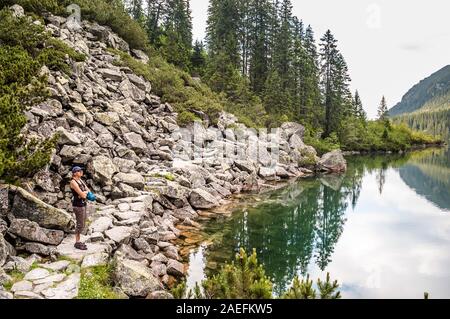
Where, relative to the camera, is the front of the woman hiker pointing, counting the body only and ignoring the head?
to the viewer's right

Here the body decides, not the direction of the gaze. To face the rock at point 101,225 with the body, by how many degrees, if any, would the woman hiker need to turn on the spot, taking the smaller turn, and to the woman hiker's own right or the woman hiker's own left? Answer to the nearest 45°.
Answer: approximately 90° to the woman hiker's own left

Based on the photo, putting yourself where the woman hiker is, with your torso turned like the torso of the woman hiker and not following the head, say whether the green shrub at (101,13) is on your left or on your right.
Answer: on your left

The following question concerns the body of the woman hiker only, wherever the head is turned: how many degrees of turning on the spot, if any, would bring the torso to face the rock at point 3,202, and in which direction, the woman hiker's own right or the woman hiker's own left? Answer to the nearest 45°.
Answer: approximately 180°

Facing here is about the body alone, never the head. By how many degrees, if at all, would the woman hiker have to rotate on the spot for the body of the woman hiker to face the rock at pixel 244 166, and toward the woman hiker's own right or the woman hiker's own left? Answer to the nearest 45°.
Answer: approximately 45° to the woman hiker's own left

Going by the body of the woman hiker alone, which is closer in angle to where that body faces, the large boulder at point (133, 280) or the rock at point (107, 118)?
the large boulder

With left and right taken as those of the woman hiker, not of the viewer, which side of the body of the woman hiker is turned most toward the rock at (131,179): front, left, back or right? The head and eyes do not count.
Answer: left

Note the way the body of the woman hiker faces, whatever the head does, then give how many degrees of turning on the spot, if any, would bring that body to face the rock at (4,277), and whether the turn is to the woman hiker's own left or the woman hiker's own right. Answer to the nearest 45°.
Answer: approximately 135° to the woman hiker's own right
